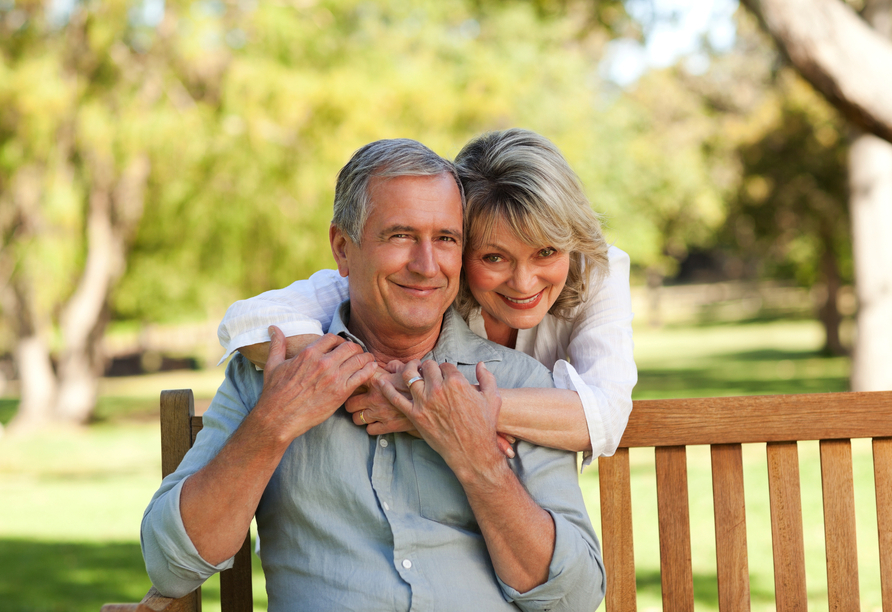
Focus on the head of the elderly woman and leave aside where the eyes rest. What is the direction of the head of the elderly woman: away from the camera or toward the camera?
toward the camera

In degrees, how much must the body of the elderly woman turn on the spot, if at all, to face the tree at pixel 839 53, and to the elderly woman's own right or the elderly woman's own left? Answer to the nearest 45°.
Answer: approximately 135° to the elderly woman's own left

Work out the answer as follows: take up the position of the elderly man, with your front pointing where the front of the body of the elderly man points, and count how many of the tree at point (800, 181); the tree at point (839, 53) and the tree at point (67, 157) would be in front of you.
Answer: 0

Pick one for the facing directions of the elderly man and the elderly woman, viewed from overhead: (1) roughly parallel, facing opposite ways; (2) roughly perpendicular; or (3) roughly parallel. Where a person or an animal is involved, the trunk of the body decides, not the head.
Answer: roughly parallel

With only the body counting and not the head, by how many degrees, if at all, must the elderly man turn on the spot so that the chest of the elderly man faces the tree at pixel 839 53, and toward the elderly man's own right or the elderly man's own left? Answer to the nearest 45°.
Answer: approximately 135° to the elderly man's own left

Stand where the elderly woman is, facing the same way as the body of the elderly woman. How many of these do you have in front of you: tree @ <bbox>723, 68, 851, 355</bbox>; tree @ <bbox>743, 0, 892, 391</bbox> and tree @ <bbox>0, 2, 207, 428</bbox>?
0

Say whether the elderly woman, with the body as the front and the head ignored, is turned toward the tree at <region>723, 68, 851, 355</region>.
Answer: no

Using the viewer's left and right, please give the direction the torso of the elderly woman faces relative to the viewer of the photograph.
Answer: facing the viewer

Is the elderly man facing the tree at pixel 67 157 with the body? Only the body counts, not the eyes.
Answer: no

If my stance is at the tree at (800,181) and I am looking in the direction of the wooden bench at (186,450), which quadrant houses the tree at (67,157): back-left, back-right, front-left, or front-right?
front-right

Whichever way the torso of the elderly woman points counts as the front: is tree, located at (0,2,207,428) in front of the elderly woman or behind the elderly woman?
behind

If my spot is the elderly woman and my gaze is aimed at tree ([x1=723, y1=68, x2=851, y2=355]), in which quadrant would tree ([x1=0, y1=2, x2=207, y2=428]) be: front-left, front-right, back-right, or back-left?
front-left

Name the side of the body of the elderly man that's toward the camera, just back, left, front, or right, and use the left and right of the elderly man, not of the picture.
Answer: front
